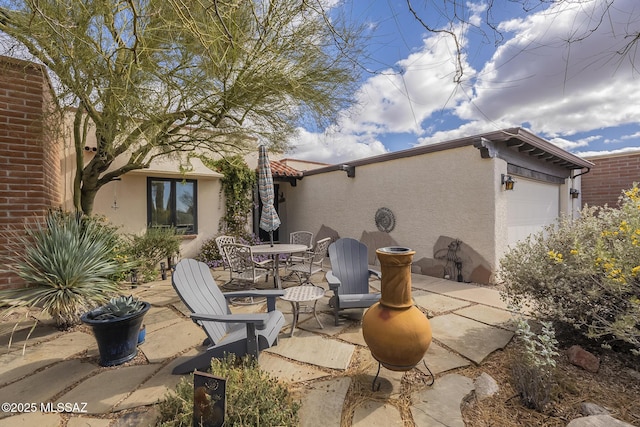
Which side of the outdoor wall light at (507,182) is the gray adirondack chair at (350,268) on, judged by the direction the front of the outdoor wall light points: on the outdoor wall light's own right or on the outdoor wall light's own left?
on the outdoor wall light's own right

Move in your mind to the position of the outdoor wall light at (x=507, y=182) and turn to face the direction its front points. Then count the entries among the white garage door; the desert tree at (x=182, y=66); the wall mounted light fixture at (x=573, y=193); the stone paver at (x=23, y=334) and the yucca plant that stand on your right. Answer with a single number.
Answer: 3

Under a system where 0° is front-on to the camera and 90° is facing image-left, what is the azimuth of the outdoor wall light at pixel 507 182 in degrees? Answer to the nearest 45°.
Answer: approximately 315°

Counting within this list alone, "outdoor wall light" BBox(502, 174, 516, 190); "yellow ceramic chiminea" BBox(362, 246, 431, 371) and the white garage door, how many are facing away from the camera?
1

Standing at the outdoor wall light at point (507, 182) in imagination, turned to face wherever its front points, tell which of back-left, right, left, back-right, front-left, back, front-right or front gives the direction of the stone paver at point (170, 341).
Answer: right

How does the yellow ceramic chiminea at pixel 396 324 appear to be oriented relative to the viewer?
away from the camera

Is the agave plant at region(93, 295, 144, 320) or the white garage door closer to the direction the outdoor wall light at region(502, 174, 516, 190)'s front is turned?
the agave plant

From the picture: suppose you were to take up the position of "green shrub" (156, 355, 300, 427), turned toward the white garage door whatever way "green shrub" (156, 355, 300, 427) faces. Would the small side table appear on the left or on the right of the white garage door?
left

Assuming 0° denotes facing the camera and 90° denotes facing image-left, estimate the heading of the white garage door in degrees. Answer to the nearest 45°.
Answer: approximately 315°

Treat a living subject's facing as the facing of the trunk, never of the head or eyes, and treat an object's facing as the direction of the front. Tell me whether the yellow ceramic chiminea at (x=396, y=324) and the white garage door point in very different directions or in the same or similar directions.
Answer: very different directions

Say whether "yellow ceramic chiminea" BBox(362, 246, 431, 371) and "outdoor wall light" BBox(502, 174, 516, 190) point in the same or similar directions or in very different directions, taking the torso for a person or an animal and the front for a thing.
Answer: very different directions

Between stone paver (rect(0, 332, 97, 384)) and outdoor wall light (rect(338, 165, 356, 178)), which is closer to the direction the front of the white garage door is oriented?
the stone paver

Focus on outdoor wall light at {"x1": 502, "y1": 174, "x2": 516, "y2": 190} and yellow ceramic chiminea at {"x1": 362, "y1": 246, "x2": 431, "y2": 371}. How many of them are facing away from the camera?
1
